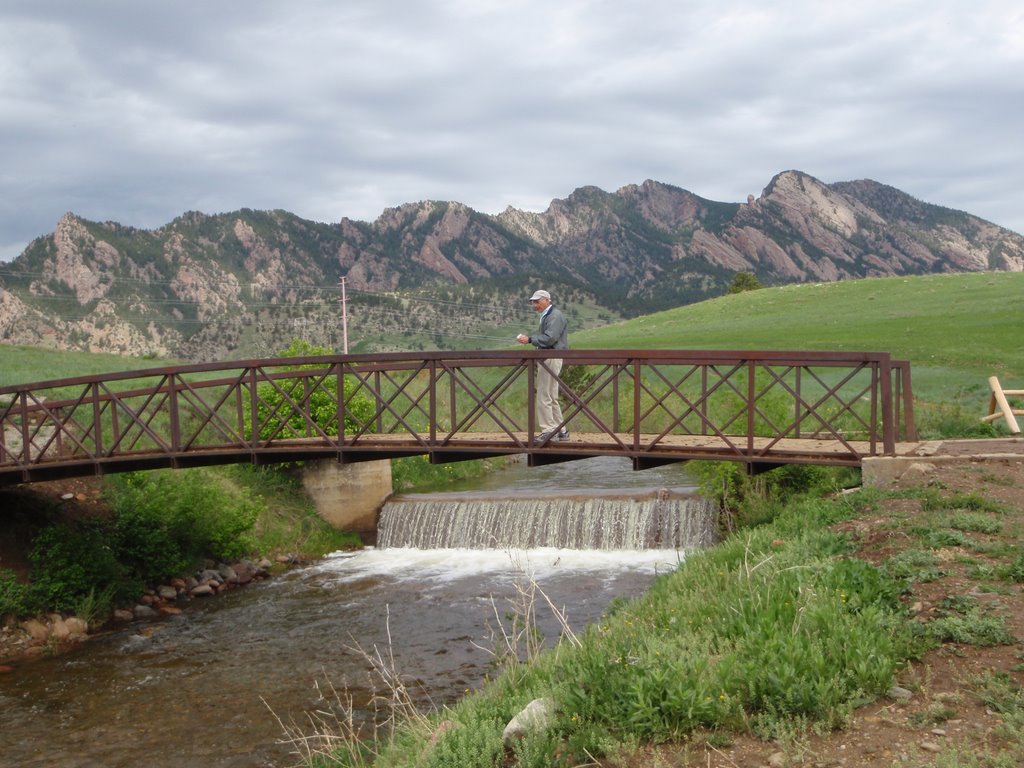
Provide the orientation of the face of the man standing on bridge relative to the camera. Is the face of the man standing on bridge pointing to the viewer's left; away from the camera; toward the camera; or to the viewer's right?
to the viewer's left

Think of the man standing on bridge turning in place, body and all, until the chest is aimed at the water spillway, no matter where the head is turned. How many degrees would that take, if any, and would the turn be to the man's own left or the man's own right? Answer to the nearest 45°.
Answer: approximately 90° to the man's own right

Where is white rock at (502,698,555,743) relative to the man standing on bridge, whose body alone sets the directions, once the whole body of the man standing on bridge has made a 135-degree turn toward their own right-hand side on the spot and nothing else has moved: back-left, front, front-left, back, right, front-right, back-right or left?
back-right

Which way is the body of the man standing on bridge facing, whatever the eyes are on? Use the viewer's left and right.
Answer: facing to the left of the viewer

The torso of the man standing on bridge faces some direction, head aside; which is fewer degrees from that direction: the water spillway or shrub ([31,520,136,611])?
the shrub
